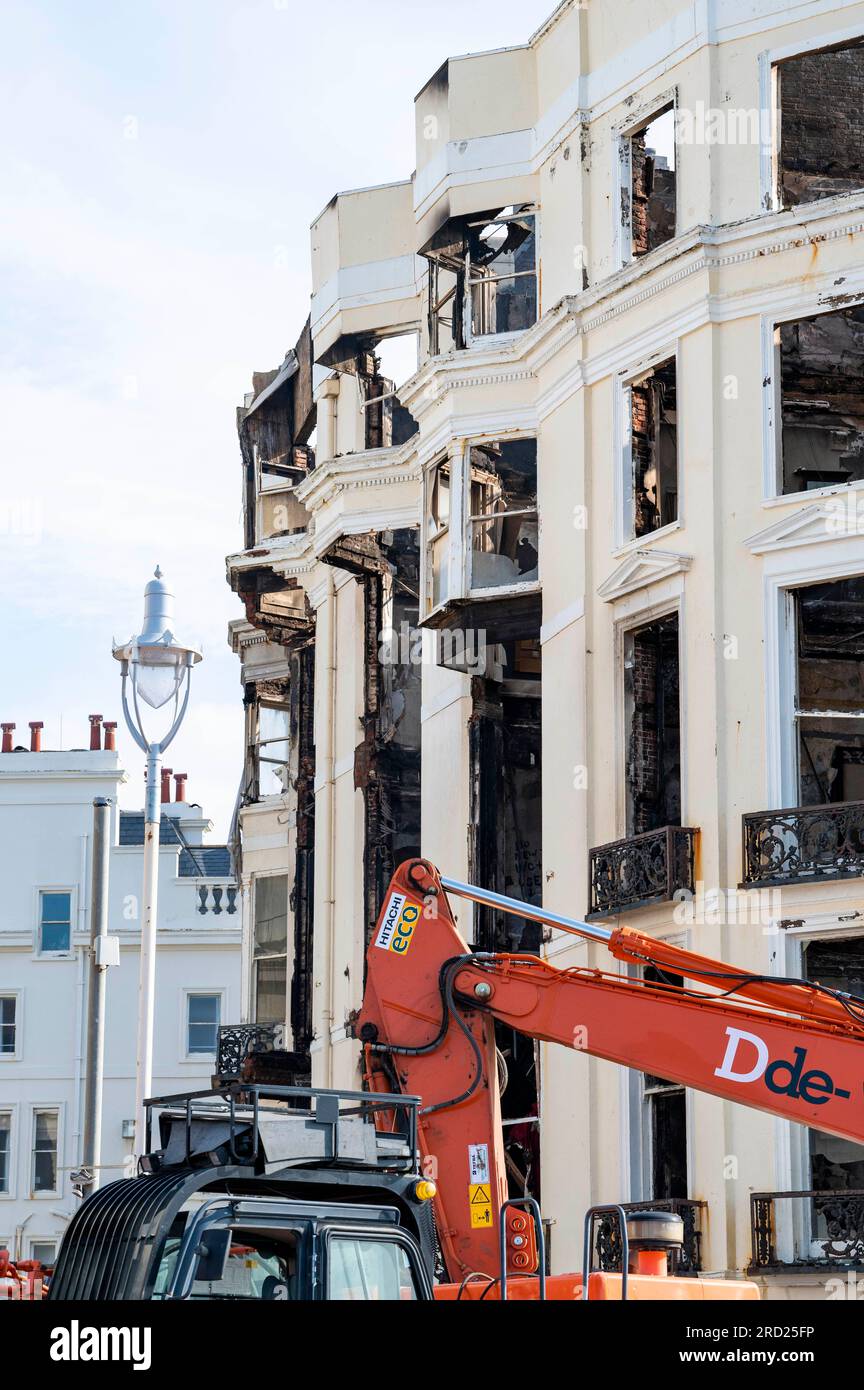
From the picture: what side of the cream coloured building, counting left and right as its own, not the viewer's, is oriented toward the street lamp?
front

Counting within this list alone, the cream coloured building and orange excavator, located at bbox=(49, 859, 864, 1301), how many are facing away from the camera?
0
